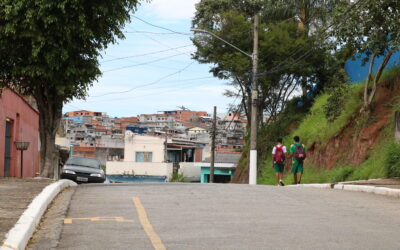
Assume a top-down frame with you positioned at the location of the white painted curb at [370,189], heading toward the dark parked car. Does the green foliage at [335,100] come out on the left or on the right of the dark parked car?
right

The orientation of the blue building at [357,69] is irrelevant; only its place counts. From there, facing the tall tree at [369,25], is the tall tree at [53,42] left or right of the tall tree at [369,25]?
right

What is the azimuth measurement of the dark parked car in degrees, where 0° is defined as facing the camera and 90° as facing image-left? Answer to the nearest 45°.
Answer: approximately 0°

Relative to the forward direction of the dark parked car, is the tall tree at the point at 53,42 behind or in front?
in front

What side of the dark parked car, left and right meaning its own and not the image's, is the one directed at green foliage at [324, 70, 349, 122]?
left

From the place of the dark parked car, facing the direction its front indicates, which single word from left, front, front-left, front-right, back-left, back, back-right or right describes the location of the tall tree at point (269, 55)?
back-left

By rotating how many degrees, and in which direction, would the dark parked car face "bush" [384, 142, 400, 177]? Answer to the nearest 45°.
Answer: approximately 45° to its left

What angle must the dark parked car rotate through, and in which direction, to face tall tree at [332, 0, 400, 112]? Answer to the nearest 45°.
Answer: approximately 45° to its left

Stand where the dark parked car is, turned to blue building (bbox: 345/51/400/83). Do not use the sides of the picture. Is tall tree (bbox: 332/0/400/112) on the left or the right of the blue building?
right

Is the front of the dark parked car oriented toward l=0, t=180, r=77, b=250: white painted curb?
yes
